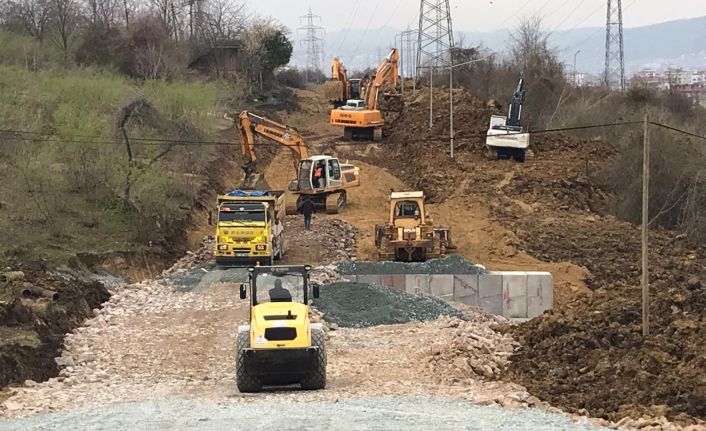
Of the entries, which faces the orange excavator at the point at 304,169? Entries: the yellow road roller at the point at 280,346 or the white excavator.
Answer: the yellow road roller

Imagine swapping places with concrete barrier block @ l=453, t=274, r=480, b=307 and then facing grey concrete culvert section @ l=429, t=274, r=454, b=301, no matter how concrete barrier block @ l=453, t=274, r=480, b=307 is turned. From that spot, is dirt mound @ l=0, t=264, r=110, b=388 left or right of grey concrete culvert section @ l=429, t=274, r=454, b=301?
left

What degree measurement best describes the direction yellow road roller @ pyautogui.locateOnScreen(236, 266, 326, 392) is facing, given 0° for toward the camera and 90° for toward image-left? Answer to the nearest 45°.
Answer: approximately 180°

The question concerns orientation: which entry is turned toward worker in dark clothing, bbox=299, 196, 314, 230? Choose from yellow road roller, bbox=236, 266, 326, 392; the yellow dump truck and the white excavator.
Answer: the yellow road roller

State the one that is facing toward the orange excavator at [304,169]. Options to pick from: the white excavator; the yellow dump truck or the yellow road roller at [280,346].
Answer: the yellow road roller
